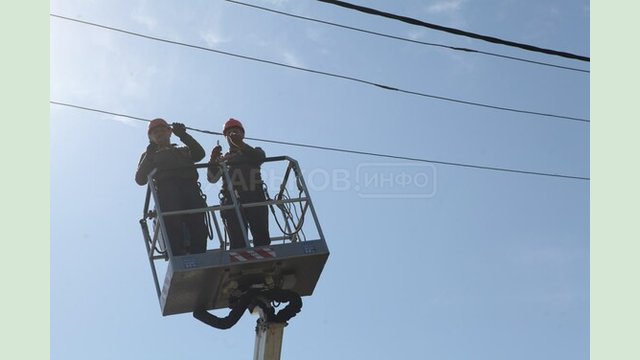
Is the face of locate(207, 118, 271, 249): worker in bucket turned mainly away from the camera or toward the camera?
toward the camera

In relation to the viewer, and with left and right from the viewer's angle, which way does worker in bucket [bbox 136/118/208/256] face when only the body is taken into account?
facing the viewer

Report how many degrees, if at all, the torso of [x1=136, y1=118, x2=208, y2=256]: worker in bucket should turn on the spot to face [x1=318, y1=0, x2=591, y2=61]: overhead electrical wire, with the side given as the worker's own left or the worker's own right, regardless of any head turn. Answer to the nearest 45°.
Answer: approximately 45° to the worker's own left
